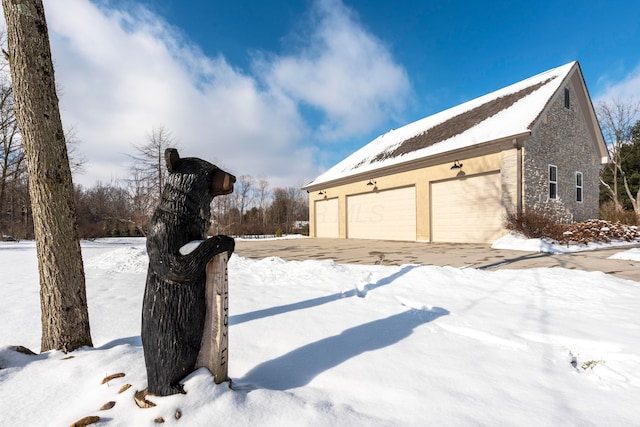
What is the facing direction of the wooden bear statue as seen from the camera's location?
facing to the right of the viewer

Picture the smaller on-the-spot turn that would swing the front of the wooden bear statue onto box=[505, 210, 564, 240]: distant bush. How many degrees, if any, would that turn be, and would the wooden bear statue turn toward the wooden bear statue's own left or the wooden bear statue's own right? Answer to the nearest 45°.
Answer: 0° — it already faces it
